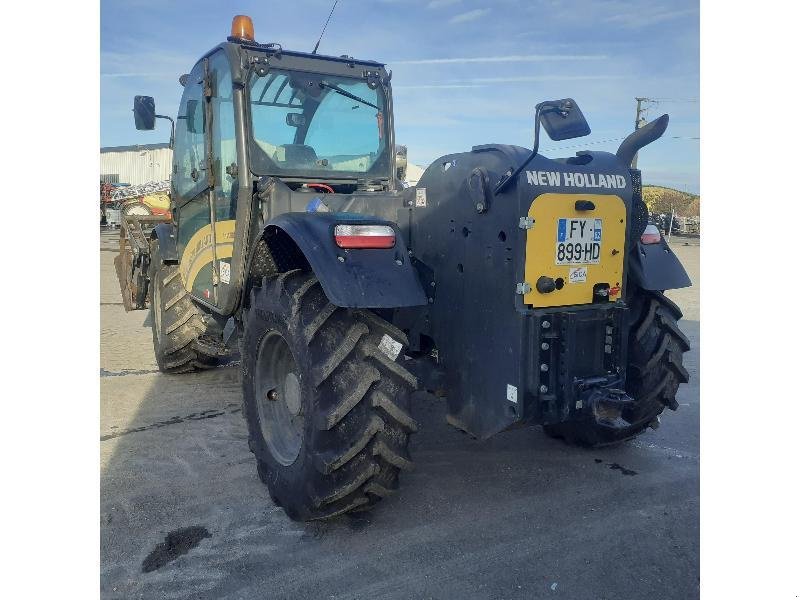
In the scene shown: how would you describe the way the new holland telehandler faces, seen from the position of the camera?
facing away from the viewer and to the left of the viewer
